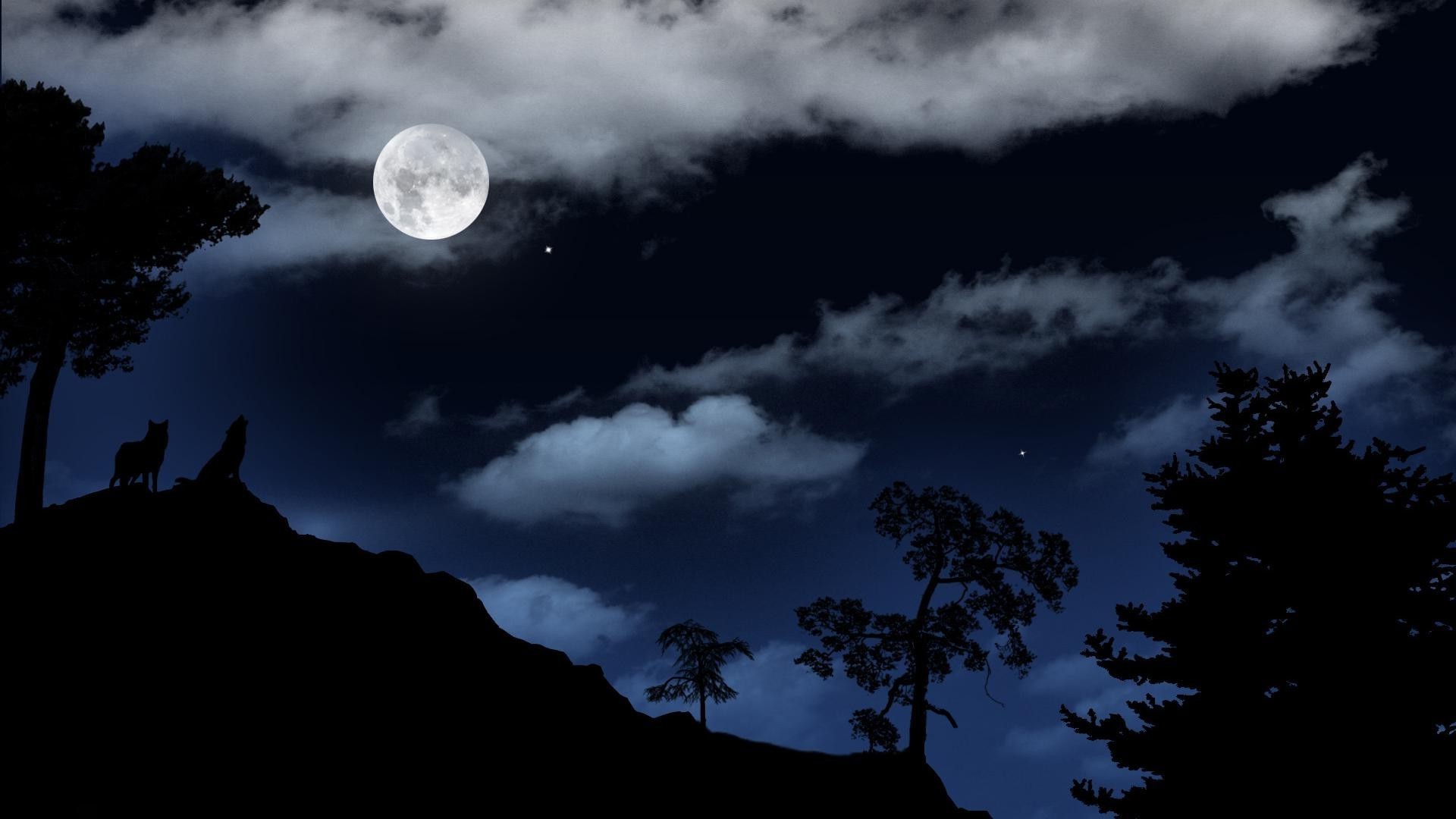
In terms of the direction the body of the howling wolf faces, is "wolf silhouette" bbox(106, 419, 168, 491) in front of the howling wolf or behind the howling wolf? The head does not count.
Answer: behind

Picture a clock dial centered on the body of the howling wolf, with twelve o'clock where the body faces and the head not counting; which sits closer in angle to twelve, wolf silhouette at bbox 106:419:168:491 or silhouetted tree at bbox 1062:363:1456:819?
the silhouetted tree

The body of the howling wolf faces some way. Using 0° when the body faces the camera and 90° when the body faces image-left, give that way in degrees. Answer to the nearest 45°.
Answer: approximately 270°

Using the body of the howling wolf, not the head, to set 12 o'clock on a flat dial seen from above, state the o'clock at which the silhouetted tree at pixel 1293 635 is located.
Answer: The silhouetted tree is roughly at 1 o'clock from the howling wolf.
